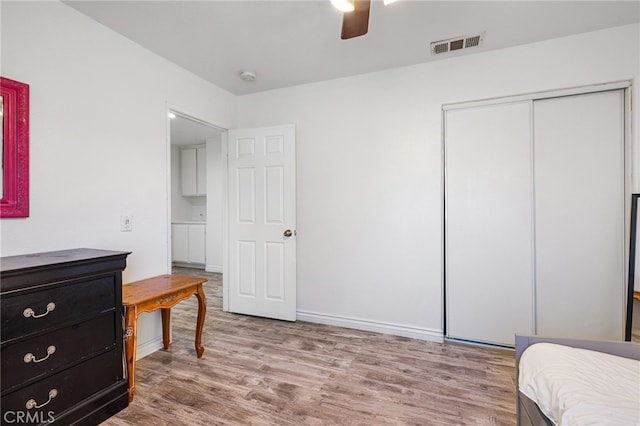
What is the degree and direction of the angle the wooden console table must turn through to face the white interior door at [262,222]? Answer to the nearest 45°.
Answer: approximately 90° to its left

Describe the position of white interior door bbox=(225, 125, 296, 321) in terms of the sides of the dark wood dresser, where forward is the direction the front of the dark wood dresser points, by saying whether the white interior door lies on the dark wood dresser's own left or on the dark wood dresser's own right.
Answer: on the dark wood dresser's own left

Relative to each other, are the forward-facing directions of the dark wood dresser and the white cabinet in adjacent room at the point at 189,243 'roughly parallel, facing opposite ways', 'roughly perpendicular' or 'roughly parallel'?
roughly perpendicular

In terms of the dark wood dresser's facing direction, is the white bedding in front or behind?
in front

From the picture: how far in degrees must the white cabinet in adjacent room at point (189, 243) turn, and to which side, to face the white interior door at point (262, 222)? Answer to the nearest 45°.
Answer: approximately 45° to its left

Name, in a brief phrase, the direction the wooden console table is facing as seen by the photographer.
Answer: facing the viewer and to the right of the viewer

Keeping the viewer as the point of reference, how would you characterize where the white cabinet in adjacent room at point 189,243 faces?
facing the viewer and to the left of the viewer

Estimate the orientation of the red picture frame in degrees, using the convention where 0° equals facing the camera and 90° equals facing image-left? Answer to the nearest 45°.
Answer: approximately 315°

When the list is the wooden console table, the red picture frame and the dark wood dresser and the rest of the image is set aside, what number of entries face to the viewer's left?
0

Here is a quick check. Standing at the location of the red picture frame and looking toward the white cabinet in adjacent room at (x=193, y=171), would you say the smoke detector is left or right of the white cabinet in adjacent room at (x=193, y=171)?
right

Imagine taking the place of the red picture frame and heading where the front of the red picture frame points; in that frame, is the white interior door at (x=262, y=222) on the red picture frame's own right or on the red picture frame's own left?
on the red picture frame's own left
